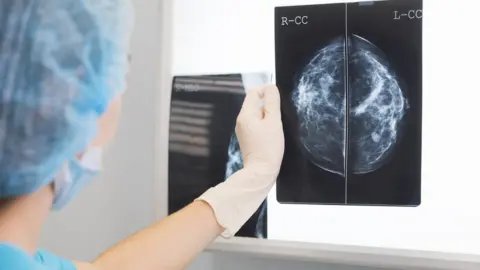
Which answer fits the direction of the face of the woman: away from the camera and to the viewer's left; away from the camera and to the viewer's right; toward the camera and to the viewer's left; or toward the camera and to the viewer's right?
away from the camera and to the viewer's right

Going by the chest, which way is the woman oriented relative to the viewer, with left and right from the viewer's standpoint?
facing away from the viewer and to the right of the viewer
